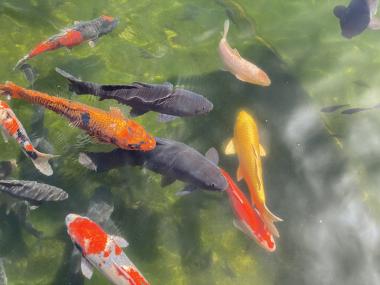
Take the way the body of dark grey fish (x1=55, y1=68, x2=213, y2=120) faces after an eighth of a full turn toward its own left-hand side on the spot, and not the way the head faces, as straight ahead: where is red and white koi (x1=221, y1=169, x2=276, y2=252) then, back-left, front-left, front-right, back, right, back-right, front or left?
right

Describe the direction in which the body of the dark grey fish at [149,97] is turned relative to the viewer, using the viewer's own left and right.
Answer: facing to the right of the viewer

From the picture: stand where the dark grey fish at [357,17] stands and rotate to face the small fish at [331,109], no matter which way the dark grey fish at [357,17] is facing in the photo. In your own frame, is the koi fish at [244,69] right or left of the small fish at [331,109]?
right

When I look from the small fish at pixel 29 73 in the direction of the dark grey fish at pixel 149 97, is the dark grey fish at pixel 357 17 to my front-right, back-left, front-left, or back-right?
front-left

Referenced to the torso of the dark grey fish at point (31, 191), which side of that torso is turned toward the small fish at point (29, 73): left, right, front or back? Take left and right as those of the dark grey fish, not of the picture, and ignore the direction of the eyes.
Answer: left

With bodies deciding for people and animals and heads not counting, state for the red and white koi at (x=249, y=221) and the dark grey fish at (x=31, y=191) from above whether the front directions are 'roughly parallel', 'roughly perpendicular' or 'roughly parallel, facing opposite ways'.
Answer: roughly perpendicular
